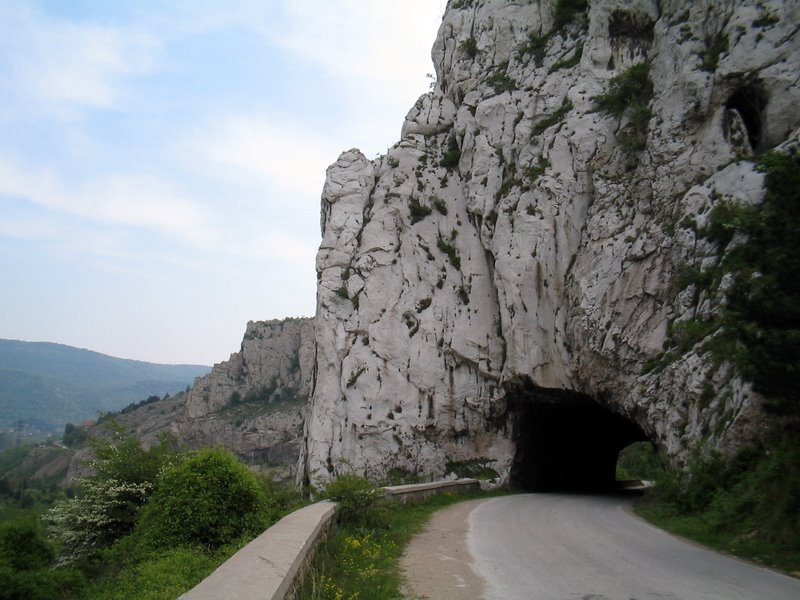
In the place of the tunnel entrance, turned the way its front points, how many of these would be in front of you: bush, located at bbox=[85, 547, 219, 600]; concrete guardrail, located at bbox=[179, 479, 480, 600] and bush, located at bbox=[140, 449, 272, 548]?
3

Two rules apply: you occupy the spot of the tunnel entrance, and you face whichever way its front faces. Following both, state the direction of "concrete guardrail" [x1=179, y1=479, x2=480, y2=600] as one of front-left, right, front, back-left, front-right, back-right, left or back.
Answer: front

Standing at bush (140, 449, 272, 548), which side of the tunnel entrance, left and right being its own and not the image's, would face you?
front

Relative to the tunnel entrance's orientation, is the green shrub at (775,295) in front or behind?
in front

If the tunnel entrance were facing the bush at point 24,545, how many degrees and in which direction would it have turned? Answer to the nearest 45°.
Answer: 0° — it already faces it

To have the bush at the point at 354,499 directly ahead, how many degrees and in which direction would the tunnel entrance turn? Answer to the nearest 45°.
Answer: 0° — it already faces it

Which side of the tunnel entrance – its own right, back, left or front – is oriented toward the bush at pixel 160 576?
front
